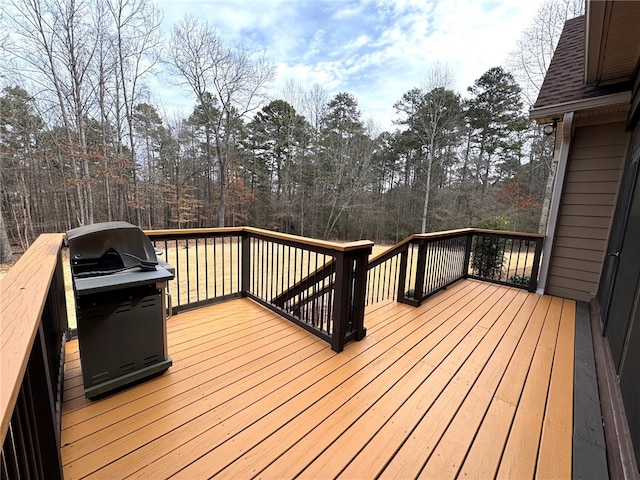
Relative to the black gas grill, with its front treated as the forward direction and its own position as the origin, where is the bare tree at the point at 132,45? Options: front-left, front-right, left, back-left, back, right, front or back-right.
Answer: left

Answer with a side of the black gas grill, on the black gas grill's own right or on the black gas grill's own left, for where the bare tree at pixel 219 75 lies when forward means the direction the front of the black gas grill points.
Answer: on the black gas grill's own left

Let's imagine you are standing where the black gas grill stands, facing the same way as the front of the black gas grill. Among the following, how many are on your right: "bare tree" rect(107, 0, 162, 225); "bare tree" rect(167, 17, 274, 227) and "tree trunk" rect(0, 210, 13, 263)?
0

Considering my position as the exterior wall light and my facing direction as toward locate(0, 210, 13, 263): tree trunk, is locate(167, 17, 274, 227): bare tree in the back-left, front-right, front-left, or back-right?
front-right

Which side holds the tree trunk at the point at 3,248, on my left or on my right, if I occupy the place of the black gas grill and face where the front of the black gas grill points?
on my left

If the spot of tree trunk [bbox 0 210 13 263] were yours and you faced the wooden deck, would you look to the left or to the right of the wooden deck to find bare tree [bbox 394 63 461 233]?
left

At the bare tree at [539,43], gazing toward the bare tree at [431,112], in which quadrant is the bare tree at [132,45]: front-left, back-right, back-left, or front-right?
front-left

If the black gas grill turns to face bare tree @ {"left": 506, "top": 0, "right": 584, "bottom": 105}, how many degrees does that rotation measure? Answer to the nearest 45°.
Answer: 0° — it already faces it

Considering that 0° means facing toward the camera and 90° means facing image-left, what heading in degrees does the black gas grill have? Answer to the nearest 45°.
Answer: approximately 270°

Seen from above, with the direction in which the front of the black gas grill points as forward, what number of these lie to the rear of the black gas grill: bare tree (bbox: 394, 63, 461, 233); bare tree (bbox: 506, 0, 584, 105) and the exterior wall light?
0

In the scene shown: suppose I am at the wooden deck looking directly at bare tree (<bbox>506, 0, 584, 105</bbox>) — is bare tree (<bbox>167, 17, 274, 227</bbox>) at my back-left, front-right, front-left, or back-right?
front-left

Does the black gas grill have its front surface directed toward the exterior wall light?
yes

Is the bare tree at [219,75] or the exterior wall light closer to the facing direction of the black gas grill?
the exterior wall light
